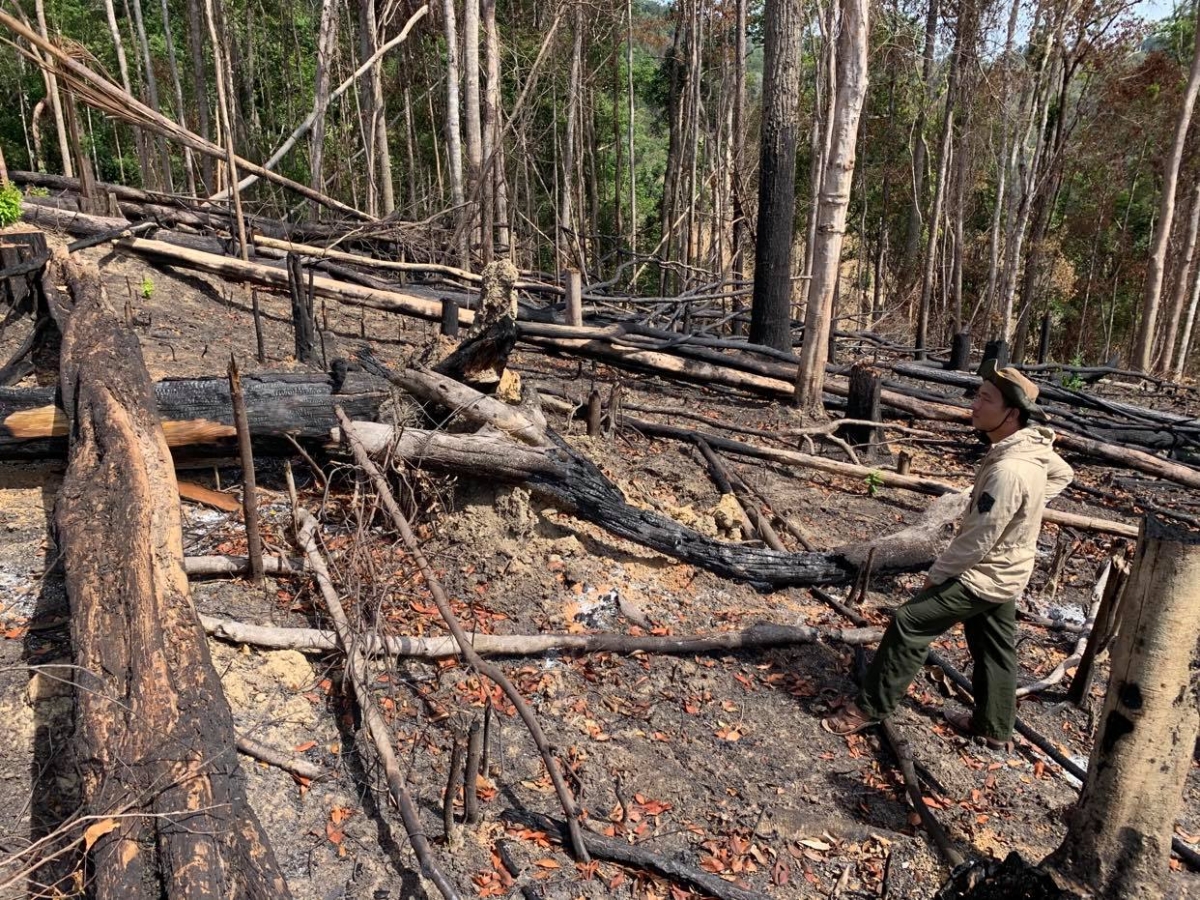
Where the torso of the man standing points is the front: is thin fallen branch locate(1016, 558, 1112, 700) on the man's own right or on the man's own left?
on the man's own right

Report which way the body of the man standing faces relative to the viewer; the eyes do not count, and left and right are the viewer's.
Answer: facing to the left of the viewer

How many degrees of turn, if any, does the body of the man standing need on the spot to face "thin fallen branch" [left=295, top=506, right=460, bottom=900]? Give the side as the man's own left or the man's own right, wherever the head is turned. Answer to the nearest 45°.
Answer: approximately 45° to the man's own left

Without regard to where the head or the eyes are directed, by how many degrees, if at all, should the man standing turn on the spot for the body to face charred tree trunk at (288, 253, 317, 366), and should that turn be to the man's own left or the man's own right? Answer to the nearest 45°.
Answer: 0° — they already face it

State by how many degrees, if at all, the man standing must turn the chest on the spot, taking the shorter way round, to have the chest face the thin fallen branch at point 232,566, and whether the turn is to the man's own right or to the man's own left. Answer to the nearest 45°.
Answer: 0° — they already face it

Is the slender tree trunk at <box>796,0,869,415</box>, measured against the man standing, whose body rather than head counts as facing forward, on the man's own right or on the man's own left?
on the man's own right

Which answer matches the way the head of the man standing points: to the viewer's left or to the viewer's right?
to the viewer's left

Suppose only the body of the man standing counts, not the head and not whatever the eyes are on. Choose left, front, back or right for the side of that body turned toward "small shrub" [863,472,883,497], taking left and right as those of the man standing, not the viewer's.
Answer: right

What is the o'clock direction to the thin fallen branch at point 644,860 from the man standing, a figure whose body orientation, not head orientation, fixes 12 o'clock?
The thin fallen branch is roughly at 10 o'clock from the man standing.

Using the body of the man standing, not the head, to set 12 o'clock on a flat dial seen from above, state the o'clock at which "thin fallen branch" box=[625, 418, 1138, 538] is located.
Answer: The thin fallen branch is roughly at 2 o'clock from the man standing.
